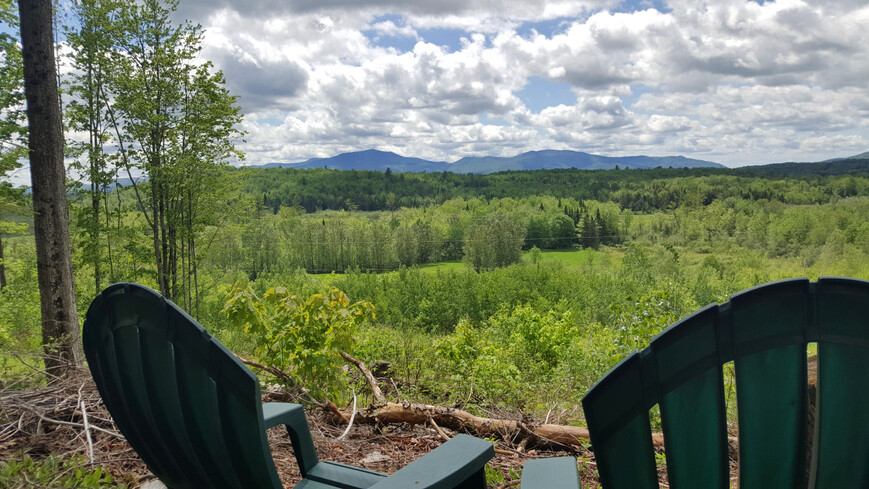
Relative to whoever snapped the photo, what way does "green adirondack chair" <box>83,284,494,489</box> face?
facing away from the viewer and to the right of the viewer

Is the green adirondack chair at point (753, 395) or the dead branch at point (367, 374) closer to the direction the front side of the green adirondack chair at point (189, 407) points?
the dead branch

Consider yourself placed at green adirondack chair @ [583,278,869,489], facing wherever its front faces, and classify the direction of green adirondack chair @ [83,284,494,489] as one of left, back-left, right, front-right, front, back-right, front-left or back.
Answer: left

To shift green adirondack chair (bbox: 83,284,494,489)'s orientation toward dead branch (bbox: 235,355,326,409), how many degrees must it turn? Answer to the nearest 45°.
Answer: approximately 45° to its left

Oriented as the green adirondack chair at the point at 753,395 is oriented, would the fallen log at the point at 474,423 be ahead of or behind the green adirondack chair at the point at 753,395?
ahead

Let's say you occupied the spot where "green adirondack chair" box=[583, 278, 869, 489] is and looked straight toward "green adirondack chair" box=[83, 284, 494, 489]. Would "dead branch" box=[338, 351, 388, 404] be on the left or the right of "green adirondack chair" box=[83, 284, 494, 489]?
right

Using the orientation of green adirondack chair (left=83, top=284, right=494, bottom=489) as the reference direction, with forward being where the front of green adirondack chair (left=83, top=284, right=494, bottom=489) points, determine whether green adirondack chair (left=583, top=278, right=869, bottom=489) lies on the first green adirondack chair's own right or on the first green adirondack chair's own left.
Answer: on the first green adirondack chair's own right

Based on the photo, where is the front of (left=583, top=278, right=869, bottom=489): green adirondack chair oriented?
away from the camera

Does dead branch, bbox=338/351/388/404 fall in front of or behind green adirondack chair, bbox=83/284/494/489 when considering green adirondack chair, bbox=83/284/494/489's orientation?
in front

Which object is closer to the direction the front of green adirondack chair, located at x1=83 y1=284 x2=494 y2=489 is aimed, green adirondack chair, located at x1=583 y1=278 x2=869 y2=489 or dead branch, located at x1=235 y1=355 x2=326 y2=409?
the dead branch
